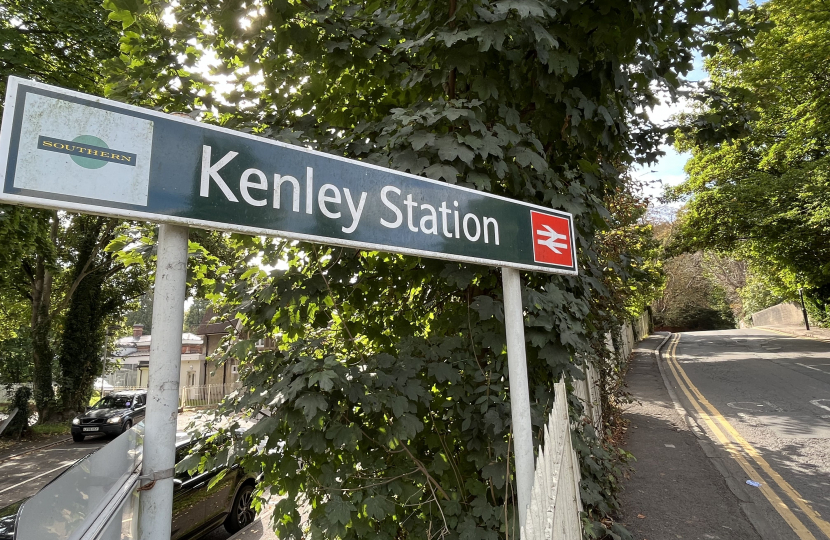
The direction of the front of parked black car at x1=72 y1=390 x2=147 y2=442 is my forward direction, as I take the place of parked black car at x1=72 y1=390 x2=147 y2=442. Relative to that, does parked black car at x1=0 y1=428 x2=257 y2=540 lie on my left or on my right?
on my left

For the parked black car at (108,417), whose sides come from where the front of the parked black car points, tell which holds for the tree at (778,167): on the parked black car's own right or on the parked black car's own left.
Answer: on the parked black car's own left

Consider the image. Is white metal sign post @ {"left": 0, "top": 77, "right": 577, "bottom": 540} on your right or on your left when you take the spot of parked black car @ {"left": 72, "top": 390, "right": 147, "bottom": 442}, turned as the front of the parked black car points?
on your left

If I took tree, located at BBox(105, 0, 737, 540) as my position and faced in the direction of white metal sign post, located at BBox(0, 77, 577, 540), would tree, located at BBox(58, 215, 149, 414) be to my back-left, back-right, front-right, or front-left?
back-right

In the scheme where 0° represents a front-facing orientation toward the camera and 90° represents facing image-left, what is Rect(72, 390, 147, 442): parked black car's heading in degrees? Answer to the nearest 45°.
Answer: approximately 45°

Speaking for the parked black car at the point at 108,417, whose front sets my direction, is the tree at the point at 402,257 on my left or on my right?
on my left

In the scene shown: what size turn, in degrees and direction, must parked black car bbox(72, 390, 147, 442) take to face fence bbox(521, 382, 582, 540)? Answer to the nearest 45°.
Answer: approximately 45° to its left

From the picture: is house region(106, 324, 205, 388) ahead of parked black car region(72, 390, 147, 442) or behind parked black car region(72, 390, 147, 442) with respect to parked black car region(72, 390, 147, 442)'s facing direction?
behind

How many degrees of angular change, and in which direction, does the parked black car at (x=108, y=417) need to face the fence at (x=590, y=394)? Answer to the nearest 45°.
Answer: approximately 45° to its left

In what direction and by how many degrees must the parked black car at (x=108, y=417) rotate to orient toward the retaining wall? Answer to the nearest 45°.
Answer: approximately 135° to its left

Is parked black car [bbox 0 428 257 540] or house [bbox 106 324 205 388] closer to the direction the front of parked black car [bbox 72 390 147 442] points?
the parked black car
